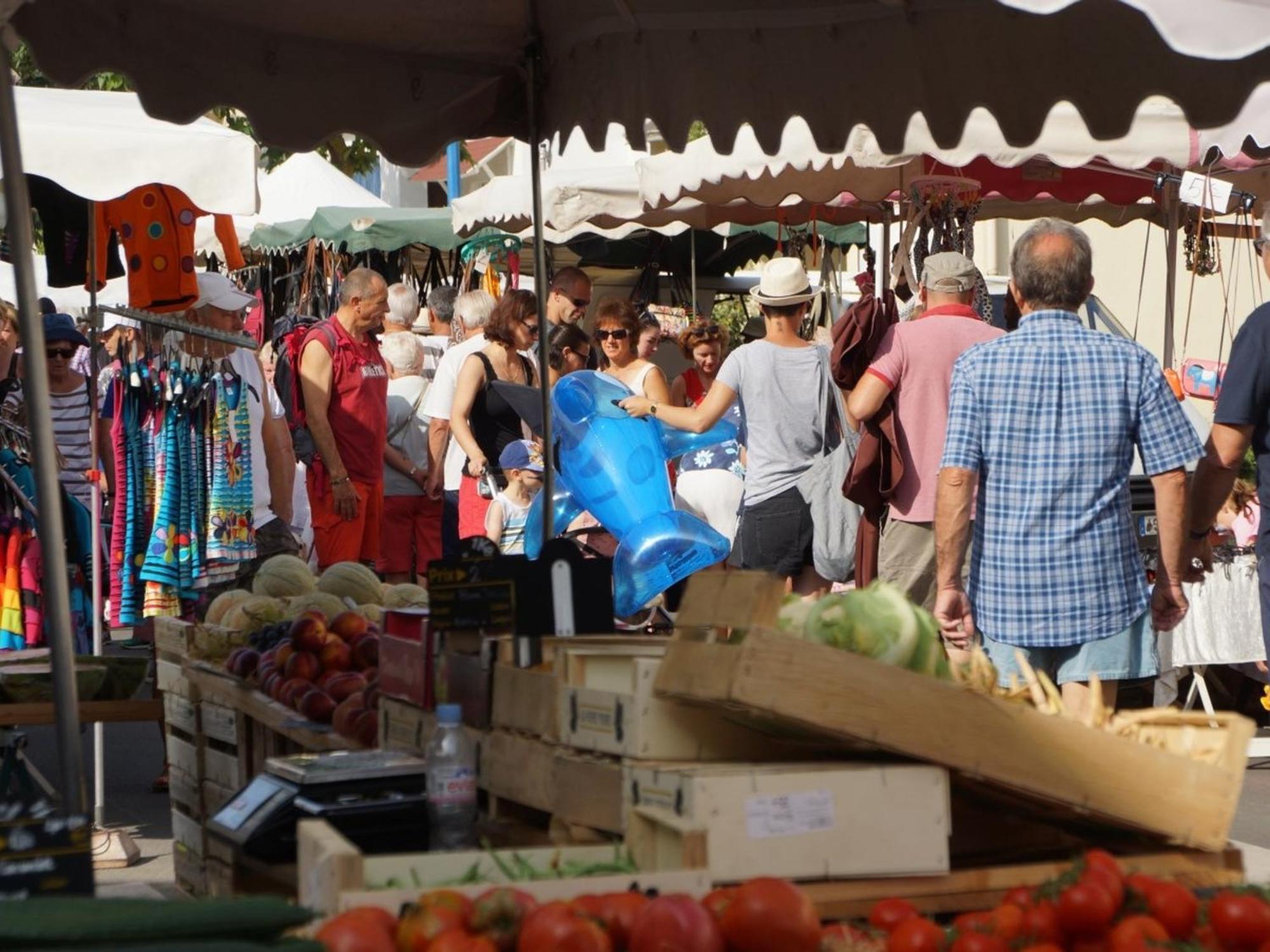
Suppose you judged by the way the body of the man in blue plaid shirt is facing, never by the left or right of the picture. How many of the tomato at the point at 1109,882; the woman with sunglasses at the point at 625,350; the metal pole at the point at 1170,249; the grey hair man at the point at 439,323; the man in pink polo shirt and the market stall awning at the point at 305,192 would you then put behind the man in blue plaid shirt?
1

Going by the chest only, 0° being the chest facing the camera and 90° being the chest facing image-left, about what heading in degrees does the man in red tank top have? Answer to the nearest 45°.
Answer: approximately 315°

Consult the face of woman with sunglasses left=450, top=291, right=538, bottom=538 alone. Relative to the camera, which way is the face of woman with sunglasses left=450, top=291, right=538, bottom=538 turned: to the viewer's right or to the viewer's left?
to the viewer's right

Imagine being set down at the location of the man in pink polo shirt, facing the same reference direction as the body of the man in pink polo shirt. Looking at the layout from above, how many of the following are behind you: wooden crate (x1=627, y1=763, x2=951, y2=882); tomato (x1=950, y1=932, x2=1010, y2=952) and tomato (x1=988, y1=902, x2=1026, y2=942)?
3

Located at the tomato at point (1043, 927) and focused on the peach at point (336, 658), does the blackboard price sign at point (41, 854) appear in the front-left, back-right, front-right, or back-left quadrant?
front-left

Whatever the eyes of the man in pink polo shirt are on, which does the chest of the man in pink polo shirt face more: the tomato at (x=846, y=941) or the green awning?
the green awning

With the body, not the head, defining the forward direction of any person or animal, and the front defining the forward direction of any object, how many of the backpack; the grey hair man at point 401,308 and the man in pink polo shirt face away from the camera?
2

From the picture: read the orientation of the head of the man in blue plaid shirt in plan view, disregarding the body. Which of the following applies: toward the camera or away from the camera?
away from the camera

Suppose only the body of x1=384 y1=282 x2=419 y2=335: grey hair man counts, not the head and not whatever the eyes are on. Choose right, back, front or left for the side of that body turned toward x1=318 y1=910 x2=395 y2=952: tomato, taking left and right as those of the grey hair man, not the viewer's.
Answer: back

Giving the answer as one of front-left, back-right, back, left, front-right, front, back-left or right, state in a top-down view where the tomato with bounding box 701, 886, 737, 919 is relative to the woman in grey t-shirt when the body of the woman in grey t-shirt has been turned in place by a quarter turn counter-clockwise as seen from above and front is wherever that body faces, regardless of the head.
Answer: left

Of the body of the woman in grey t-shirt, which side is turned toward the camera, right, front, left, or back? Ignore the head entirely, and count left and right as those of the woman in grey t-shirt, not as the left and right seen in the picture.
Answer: back

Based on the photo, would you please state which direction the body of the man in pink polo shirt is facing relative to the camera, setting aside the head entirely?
away from the camera

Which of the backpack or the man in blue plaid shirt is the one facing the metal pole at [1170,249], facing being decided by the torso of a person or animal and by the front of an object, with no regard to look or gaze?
the man in blue plaid shirt

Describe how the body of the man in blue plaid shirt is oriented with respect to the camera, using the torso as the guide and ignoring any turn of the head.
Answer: away from the camera

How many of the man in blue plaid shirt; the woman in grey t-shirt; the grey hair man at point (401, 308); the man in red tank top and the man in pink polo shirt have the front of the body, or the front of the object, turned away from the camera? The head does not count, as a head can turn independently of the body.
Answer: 4

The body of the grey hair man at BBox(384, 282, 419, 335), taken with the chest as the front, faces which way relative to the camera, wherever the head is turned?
away from the camera

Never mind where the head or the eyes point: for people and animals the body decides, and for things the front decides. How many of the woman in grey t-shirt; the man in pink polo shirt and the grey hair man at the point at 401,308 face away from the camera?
3
